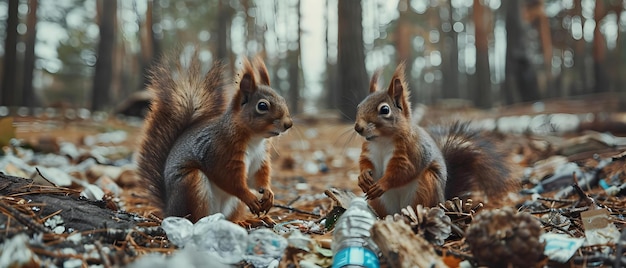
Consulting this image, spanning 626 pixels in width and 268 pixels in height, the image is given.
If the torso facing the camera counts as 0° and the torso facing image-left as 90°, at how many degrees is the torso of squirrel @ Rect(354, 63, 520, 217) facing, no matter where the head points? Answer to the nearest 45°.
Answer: approximately 45°

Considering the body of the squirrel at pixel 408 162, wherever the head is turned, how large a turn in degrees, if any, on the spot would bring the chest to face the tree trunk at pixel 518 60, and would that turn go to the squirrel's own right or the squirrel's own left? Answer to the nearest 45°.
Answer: approximately 135° to the squirrel's own right

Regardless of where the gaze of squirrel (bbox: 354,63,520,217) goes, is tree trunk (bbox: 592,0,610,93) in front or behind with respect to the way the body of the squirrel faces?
behind

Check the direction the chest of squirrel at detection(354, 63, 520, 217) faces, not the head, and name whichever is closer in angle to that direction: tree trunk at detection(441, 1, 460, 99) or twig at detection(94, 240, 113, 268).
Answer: the twig

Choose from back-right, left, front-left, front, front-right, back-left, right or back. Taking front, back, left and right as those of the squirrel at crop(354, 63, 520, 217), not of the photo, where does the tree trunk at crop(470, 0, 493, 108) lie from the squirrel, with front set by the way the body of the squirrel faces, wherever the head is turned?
back-right

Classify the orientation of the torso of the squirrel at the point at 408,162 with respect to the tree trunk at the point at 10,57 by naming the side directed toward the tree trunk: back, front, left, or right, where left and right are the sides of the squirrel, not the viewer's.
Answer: right
